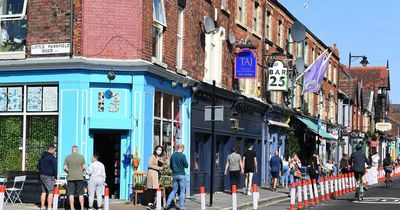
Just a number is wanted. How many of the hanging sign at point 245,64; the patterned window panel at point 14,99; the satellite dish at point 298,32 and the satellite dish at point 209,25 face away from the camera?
0

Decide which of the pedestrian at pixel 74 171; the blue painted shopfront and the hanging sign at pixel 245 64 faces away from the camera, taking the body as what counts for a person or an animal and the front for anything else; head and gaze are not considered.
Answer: the pedestrian

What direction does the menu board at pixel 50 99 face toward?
toward the camera

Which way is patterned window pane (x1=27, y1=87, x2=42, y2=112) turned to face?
toward the camera

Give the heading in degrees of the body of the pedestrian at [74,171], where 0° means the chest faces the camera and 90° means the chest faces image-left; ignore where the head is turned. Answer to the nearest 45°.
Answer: approximately 180°

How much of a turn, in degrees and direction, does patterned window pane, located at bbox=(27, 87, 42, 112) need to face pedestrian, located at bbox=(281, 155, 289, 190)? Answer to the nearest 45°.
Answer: approximately 135° to its left

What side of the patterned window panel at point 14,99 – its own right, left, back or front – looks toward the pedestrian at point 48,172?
front

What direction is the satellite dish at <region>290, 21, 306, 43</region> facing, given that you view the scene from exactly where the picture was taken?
facing the viewer and to the right of the viewer

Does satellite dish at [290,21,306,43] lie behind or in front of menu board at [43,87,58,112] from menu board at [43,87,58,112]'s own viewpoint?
behind

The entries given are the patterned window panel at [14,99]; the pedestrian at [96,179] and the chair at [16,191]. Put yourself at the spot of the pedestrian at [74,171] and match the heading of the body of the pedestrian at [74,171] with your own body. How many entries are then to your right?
1

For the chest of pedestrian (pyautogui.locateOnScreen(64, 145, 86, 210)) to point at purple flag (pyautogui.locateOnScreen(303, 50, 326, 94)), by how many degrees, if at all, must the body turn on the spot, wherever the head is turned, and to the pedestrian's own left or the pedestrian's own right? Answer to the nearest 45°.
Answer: approximately 45° to the pedestrian's own right

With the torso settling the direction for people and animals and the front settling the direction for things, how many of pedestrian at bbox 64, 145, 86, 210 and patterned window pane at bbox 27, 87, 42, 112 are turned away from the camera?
1
